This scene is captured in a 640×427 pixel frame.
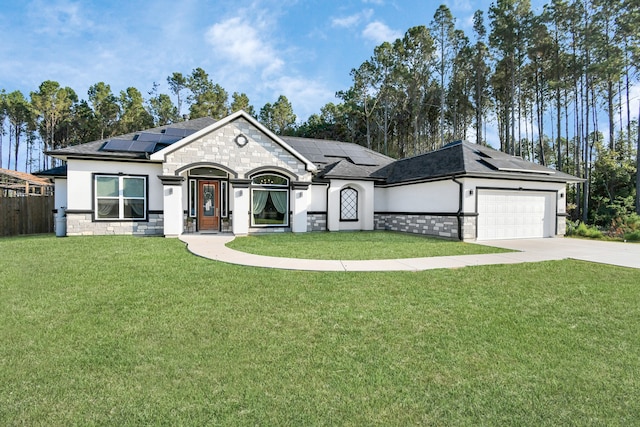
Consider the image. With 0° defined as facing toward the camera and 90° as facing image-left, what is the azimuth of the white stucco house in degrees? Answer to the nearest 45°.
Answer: approximately 0°

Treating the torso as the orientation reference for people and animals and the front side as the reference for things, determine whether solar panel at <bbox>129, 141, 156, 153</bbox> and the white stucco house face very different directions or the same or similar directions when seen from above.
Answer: same or similar directions

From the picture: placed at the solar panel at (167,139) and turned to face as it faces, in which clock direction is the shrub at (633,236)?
The shrub is roughly at 10 o'clock from the solar panel.

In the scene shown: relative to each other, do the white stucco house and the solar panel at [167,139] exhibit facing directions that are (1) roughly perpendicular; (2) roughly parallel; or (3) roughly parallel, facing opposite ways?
roughly parallel

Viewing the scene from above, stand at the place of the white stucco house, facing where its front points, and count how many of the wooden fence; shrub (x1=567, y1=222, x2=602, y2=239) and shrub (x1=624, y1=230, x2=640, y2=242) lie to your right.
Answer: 1

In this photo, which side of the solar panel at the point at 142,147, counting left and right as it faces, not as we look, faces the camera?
front

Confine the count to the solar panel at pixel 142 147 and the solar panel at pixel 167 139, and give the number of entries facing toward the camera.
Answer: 2

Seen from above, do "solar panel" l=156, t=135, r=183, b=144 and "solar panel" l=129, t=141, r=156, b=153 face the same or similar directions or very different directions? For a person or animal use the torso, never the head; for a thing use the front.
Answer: same or similar directions

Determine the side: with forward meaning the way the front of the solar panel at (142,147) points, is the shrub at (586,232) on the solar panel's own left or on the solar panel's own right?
on the solar panel's own left

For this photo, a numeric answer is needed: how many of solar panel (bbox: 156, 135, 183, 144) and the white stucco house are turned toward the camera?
2

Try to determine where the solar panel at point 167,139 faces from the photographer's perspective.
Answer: facing the viewer

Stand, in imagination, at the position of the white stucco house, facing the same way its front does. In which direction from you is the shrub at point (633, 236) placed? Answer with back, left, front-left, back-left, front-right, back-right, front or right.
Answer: left

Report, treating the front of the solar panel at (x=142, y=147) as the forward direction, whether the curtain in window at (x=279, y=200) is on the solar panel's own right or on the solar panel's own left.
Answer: on the solar panel's own left
